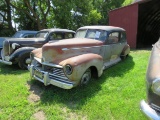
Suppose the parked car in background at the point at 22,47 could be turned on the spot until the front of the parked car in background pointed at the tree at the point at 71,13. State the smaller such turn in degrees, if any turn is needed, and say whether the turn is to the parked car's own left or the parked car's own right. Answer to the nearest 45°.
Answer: approximately 135° to the parked car's own right

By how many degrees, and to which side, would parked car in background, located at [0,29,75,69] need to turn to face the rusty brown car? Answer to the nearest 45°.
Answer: approximately 90° to its left

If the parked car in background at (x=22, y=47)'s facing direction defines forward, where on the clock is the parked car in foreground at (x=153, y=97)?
the parked car in foreground at (x=153, y=97) is roughly at 10 o'clock from the parked car in background at (x=22, y=47).

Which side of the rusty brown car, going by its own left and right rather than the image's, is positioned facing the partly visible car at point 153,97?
left

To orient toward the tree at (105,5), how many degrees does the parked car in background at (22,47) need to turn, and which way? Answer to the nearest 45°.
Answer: approximately 180°

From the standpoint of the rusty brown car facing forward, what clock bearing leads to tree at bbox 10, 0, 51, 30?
The tree is roughly at 4 o'clock from the rusty brown car.

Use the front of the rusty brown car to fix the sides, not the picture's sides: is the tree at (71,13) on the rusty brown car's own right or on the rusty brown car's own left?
on the rusty brown car's own right

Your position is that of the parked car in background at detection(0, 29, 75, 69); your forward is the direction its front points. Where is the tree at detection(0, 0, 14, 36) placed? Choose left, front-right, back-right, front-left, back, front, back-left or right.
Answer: back-right

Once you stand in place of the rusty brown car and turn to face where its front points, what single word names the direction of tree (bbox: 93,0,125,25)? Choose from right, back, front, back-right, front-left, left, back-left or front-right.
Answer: back-right
